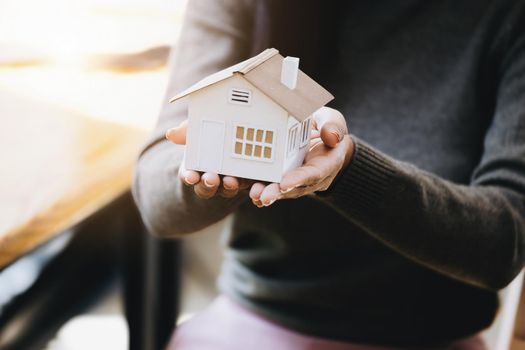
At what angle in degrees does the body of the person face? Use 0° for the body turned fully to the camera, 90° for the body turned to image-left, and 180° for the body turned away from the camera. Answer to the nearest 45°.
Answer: approximately 45°
